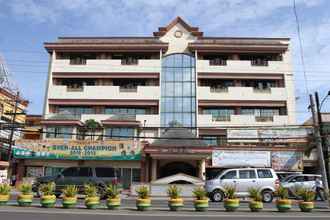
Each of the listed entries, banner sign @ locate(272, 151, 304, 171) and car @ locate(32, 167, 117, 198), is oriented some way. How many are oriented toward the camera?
1

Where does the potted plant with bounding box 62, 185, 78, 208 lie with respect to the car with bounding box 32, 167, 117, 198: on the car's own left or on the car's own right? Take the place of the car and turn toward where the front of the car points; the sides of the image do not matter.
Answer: on the car's own left

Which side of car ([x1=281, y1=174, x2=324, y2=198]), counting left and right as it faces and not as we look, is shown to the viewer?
left

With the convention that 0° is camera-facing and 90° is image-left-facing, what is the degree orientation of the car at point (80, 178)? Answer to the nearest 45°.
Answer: approximately 90°

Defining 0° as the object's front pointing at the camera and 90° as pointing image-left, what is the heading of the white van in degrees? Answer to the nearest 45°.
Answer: approximately 90°

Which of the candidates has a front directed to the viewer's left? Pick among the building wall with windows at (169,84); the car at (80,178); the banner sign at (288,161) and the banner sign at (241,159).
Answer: the car

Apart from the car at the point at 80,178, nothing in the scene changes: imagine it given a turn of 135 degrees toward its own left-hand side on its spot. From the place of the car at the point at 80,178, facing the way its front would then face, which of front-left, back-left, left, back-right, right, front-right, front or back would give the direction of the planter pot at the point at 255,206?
front

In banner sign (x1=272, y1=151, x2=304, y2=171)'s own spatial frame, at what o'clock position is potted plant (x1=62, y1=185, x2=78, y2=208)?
The potted plant is roughly at 1 o'clock from the banner sign.

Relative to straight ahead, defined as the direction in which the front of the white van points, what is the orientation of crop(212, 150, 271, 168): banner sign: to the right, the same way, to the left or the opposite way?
to the left

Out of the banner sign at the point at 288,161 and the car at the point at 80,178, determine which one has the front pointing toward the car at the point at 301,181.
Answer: the banner sign

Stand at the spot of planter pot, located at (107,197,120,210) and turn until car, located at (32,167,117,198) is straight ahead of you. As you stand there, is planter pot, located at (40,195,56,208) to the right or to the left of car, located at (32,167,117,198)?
left
